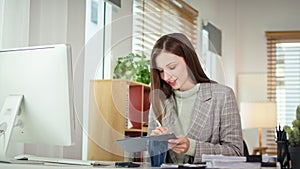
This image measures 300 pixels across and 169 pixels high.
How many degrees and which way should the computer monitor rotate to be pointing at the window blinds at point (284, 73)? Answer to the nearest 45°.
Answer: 0° — it already faces it

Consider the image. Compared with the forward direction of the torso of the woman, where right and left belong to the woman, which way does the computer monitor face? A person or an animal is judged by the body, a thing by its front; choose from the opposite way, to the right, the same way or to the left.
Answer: the opposite way

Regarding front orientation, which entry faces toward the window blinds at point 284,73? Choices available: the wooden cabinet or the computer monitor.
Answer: the computer monitor

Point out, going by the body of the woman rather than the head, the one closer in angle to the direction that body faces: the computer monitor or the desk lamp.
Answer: the computer monitor

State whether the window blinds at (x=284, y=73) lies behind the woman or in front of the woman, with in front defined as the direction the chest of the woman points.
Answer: behind

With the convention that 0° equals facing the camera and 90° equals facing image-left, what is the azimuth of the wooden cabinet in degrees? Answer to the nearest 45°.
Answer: approximately 315°

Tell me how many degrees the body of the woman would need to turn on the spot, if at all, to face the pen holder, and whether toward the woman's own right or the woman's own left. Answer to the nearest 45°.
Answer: approximately 90° to the woman's own left

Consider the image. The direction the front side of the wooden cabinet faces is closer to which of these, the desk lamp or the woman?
the woman

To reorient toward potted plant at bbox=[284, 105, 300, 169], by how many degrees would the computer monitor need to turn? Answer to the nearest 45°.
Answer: approximately 90° to its right

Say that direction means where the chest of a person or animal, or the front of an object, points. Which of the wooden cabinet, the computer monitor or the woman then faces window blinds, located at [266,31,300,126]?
the computer monitor

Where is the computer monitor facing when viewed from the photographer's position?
facing away from the viewer and to the right of the viewer

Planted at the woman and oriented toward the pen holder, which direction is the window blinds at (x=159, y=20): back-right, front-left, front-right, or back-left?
back-left
